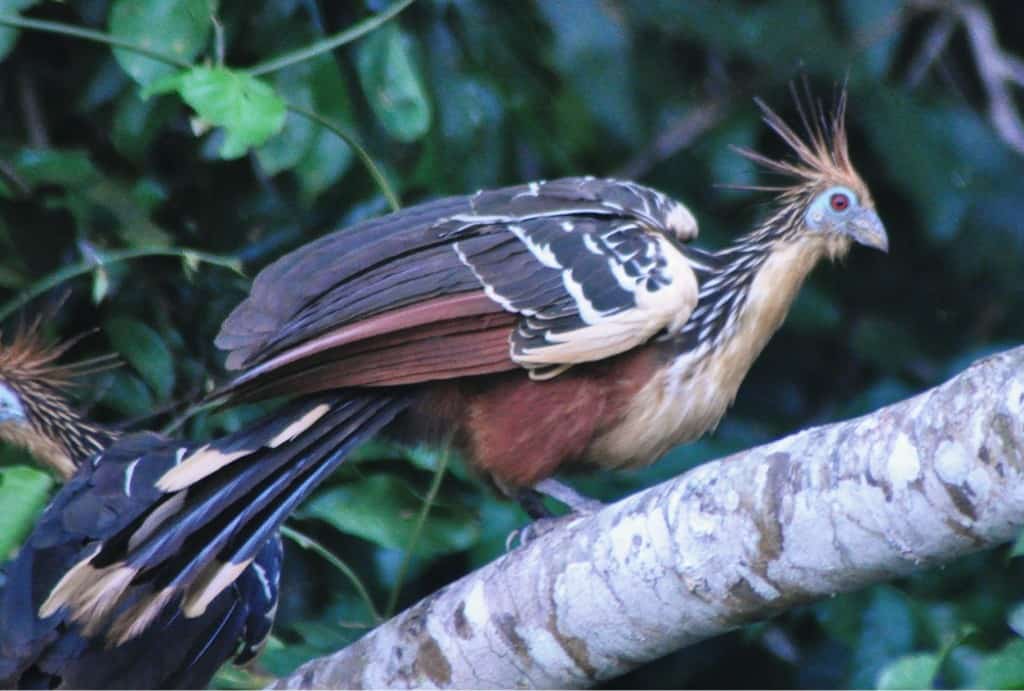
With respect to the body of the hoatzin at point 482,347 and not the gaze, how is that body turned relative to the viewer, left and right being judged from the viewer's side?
facing to the right of the viewer

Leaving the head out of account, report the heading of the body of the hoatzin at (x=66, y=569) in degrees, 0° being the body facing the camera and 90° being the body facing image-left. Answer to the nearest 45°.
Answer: approximately 90°

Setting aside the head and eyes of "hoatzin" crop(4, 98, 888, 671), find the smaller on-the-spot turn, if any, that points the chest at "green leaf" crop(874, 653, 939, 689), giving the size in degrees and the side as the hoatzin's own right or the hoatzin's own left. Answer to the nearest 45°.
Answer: approximately 45° to the hoatzin's own right

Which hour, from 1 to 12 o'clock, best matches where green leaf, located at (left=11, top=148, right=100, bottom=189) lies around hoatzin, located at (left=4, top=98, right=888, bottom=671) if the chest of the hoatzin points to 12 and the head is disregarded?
The green leaf is roughly at 7 o'clock from the hoatzin.

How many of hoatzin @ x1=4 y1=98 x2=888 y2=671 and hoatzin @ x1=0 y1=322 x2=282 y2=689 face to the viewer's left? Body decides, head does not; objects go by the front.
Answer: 1

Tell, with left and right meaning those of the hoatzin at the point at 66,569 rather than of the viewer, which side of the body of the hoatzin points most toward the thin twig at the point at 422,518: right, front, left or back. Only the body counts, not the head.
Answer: back

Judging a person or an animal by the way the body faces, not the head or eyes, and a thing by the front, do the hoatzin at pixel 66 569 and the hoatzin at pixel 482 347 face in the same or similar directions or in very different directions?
very different directions

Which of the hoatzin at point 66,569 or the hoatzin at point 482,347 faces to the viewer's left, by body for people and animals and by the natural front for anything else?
the hoatzin at point 66,569
